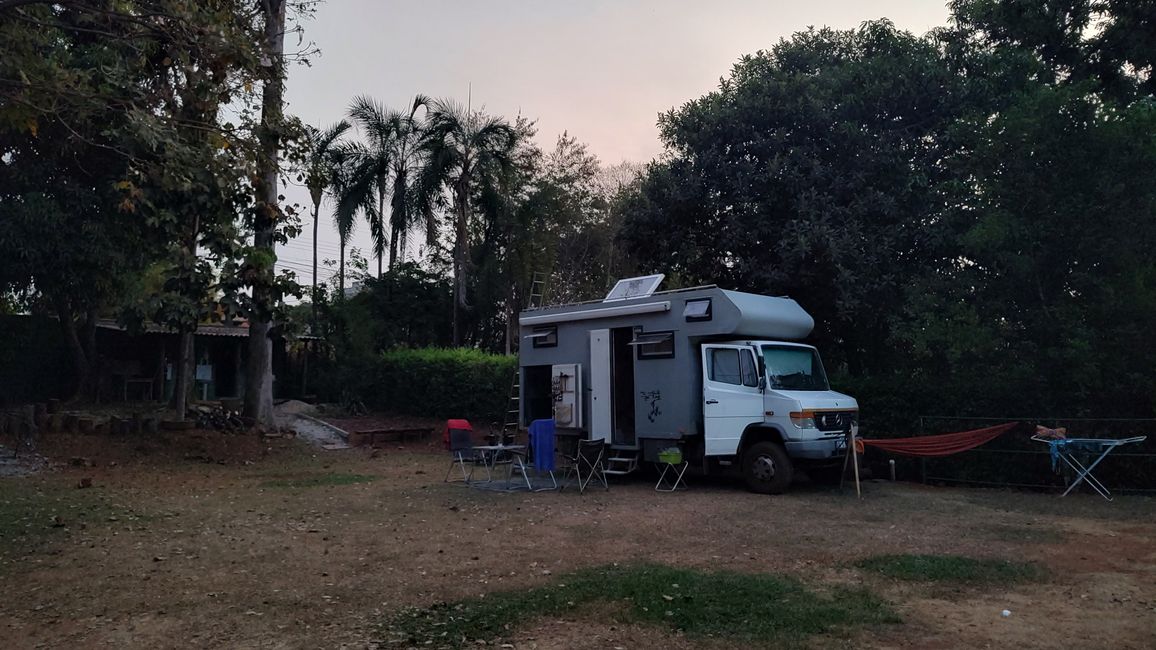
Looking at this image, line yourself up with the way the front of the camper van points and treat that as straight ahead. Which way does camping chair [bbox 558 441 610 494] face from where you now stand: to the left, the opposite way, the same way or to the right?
the opposite way

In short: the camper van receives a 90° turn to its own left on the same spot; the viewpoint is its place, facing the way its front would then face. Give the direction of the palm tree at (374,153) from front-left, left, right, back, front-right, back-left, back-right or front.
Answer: left

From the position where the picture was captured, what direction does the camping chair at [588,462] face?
facing away from the viewer and to the left of the viewer

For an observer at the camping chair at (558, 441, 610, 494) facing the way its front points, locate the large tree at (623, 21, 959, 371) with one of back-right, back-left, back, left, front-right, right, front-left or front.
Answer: right

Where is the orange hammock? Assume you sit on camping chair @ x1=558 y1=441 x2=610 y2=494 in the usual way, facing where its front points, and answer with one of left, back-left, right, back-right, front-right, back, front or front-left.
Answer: back-right

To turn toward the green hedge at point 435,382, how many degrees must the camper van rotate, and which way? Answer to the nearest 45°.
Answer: approximately 180°

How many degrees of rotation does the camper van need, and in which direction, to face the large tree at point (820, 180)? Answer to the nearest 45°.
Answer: approximately 90° to its left

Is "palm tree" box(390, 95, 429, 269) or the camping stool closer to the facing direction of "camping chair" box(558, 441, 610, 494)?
the palm tree

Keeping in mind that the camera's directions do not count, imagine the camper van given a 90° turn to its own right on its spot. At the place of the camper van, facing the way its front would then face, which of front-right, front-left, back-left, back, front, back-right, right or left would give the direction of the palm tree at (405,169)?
right

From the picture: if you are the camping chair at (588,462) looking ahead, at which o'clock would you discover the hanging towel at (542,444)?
The hanging towel is roughly at 11 o'clock from the camping chair.

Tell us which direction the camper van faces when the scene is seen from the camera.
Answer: facing the viewer and to the right of the viewer
